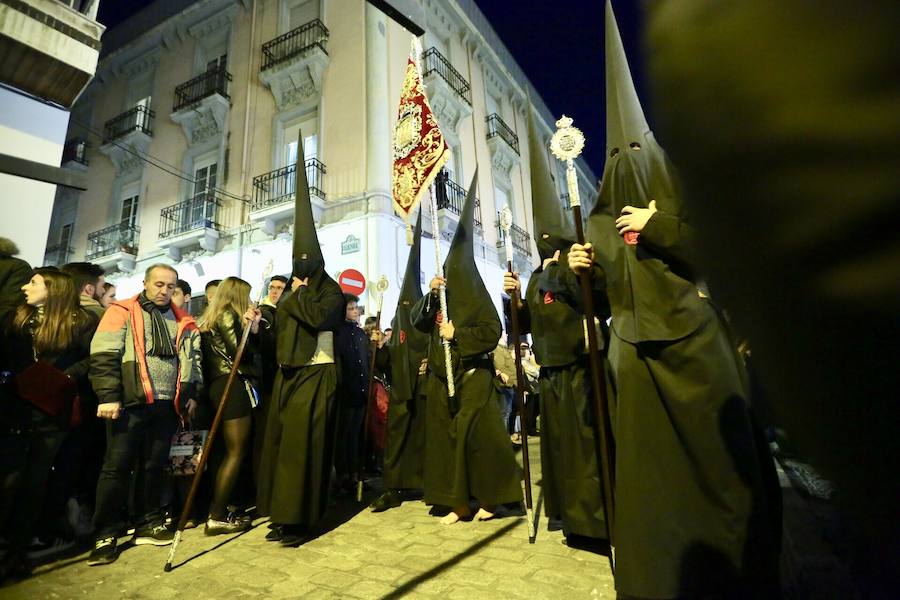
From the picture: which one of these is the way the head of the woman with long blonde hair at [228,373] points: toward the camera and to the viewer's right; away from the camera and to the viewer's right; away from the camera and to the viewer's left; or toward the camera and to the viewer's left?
away from the camera and to the viewer's right

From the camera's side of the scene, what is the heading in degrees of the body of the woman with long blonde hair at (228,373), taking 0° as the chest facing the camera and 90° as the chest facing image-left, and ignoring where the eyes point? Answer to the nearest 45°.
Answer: approximately 270°

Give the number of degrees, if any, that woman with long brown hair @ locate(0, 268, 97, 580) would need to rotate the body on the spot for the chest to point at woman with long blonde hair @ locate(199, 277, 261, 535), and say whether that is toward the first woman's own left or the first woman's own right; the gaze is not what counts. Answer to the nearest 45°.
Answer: approximately 135° to the first woman's own left

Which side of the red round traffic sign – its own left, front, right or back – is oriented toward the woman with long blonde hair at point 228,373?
front

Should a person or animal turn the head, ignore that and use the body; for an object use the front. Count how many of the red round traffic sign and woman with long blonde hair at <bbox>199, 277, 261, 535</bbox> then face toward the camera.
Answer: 1

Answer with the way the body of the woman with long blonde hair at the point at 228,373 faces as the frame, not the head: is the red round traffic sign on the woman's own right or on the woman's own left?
on the woman's own left

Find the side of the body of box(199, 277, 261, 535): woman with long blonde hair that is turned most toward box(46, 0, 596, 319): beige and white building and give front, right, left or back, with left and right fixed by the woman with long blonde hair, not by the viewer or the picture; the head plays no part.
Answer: left
